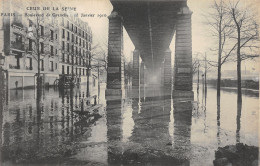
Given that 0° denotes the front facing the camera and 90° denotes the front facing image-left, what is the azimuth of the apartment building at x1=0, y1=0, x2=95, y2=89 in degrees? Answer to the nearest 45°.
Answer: approximately 315°

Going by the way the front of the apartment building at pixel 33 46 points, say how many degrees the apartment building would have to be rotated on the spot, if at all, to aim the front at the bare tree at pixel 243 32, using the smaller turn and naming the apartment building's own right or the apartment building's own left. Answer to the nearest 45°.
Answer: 0° — it already faces it

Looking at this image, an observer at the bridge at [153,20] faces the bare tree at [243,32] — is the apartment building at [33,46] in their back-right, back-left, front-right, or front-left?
back-left
